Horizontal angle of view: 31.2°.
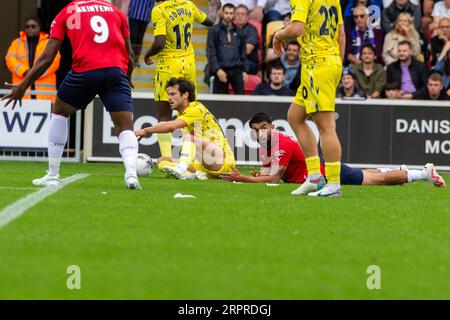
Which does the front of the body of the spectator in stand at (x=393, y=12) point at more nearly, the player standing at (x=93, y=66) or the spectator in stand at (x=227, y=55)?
the player standing

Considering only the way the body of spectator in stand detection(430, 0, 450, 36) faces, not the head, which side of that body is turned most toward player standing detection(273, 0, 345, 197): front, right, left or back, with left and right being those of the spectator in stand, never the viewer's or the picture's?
front

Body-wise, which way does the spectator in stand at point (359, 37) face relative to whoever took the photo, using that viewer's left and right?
facing the viewer

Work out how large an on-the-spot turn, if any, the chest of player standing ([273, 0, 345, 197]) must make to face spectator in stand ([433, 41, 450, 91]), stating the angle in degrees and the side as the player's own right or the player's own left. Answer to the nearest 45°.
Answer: approximately 45° to the player's own right

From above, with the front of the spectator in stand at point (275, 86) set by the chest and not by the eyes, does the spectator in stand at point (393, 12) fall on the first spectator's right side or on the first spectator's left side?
on the first spectator's left side

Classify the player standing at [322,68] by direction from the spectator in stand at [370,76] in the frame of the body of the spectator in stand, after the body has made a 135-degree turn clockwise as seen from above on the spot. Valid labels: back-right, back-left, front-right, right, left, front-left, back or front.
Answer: back-left

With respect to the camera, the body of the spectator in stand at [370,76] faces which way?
toward the camera

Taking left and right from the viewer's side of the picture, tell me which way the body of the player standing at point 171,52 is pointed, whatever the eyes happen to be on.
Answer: facing away from the viewer and to the left of the viewer

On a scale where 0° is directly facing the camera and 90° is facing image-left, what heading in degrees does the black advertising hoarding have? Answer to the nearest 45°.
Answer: approximately 0°

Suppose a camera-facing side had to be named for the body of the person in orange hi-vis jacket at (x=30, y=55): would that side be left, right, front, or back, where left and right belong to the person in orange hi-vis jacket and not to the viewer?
front

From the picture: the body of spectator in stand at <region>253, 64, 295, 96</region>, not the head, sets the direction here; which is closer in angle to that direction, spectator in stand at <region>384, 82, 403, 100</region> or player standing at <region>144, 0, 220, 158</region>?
the player standing

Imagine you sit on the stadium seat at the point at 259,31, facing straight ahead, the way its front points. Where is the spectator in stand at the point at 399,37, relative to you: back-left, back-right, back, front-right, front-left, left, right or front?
left

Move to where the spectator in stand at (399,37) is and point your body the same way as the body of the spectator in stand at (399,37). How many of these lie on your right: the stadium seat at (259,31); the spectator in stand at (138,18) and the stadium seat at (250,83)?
3

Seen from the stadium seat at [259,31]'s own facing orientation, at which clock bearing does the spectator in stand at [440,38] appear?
The spectator in stand is roughly at 9 o'clock from the stadium seat.
